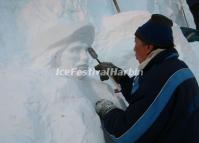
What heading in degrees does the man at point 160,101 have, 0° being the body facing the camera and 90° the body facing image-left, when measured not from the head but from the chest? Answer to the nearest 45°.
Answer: approximately 135°

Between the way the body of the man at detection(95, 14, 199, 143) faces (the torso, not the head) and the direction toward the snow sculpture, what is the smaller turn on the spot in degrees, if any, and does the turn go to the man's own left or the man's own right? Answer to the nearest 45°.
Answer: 0° — they already face it
